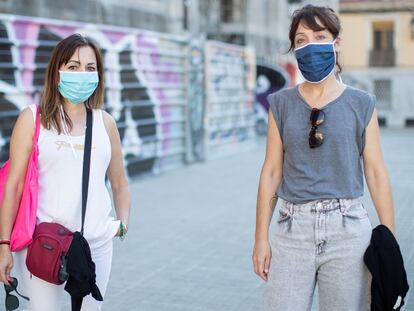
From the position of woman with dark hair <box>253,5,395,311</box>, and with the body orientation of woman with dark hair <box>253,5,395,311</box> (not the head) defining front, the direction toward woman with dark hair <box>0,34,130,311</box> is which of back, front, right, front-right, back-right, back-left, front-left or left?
right

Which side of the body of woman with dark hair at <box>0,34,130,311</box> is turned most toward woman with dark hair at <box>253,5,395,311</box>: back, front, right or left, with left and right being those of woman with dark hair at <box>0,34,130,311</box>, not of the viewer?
left

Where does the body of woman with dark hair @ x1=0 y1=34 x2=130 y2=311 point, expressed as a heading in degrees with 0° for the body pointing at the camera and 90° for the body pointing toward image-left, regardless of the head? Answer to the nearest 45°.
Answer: approximately 0°

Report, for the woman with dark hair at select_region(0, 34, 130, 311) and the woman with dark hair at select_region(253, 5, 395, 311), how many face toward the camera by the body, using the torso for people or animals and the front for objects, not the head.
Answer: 2
